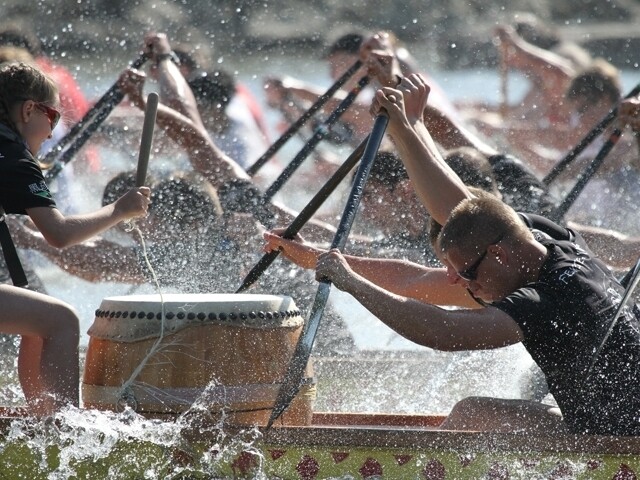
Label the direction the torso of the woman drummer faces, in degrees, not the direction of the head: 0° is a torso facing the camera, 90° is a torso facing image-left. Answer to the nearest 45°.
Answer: approximately 270°

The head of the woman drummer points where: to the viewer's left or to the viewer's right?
to the viewer's right
